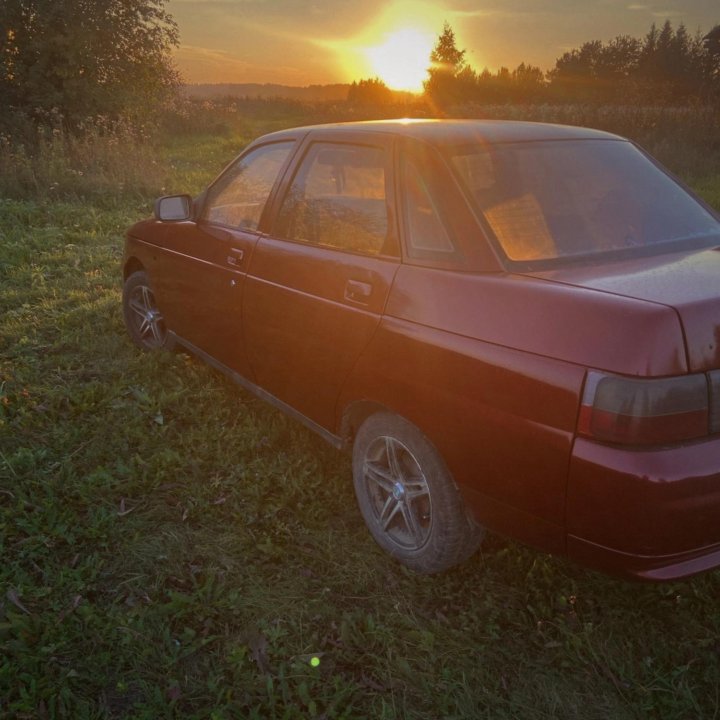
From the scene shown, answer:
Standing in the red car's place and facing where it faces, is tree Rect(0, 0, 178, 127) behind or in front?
in front

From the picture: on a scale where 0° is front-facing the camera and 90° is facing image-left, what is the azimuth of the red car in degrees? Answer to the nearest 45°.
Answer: approximately 135°
